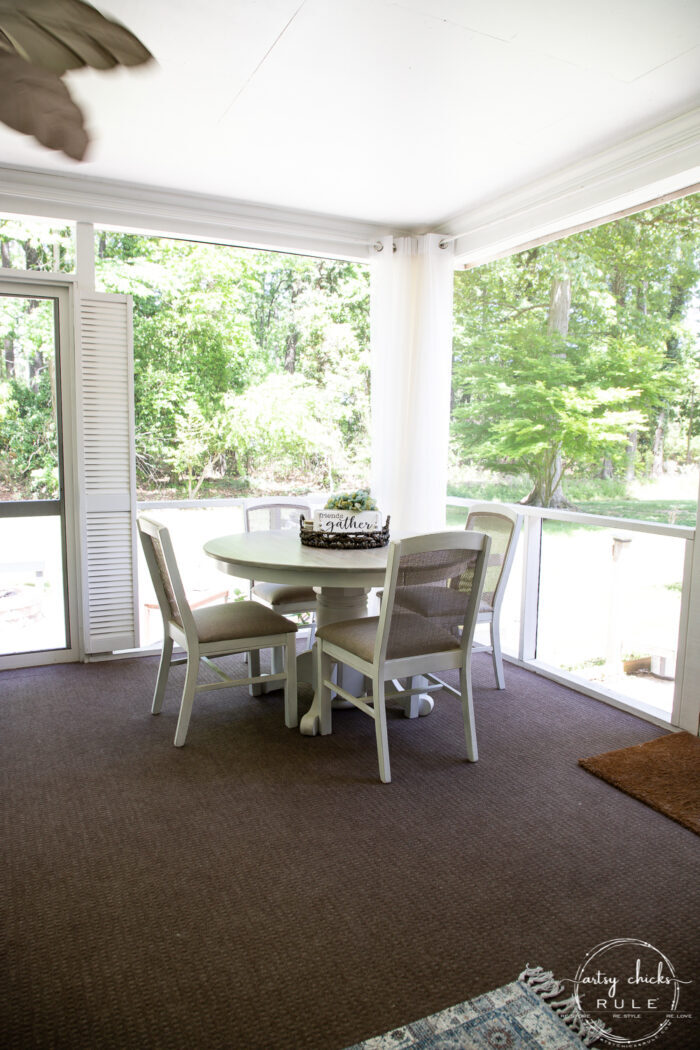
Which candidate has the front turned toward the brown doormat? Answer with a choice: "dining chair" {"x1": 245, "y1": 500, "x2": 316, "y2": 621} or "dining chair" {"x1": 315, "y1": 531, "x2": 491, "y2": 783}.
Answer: "dining chair" {"x1": 245, "y1": 500, "x2": 316, "y2": 621}

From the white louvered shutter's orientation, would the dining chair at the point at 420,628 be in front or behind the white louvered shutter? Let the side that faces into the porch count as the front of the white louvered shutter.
in front

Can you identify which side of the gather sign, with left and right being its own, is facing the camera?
front

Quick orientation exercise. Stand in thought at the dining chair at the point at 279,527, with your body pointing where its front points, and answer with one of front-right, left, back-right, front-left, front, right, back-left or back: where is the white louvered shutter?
back-right

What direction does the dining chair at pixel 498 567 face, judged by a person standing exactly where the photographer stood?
facing the viewer and to the left of the viewer

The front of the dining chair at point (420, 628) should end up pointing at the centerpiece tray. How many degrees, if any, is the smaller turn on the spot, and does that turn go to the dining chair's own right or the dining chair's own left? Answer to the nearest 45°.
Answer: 0° — it already faces it

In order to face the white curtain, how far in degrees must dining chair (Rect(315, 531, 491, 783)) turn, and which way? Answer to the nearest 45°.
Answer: approximately 45° to its right

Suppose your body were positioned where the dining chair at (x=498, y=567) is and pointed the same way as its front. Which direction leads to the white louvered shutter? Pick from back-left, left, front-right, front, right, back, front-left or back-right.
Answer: front-right

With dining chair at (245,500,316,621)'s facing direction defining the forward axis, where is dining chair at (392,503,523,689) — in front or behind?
in front

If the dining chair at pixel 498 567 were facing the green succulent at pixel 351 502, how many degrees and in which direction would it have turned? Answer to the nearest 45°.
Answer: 0° — it already faces it

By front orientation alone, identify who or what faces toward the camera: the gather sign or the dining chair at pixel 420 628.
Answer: the gather sign

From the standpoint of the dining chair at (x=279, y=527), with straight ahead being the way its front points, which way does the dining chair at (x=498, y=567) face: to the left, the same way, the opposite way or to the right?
to the right

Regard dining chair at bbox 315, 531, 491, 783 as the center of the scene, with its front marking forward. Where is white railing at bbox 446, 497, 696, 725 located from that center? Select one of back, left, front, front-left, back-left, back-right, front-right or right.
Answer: right

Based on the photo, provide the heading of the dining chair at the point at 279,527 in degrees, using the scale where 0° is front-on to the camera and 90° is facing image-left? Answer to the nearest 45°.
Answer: approximately 315°

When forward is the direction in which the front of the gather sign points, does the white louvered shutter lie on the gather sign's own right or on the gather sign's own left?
on the gather sign's own right

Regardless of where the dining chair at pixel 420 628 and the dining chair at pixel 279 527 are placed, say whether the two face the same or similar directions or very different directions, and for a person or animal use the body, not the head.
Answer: very different directions

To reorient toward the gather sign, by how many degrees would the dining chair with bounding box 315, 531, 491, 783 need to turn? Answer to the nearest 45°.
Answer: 0° — it already faces it
